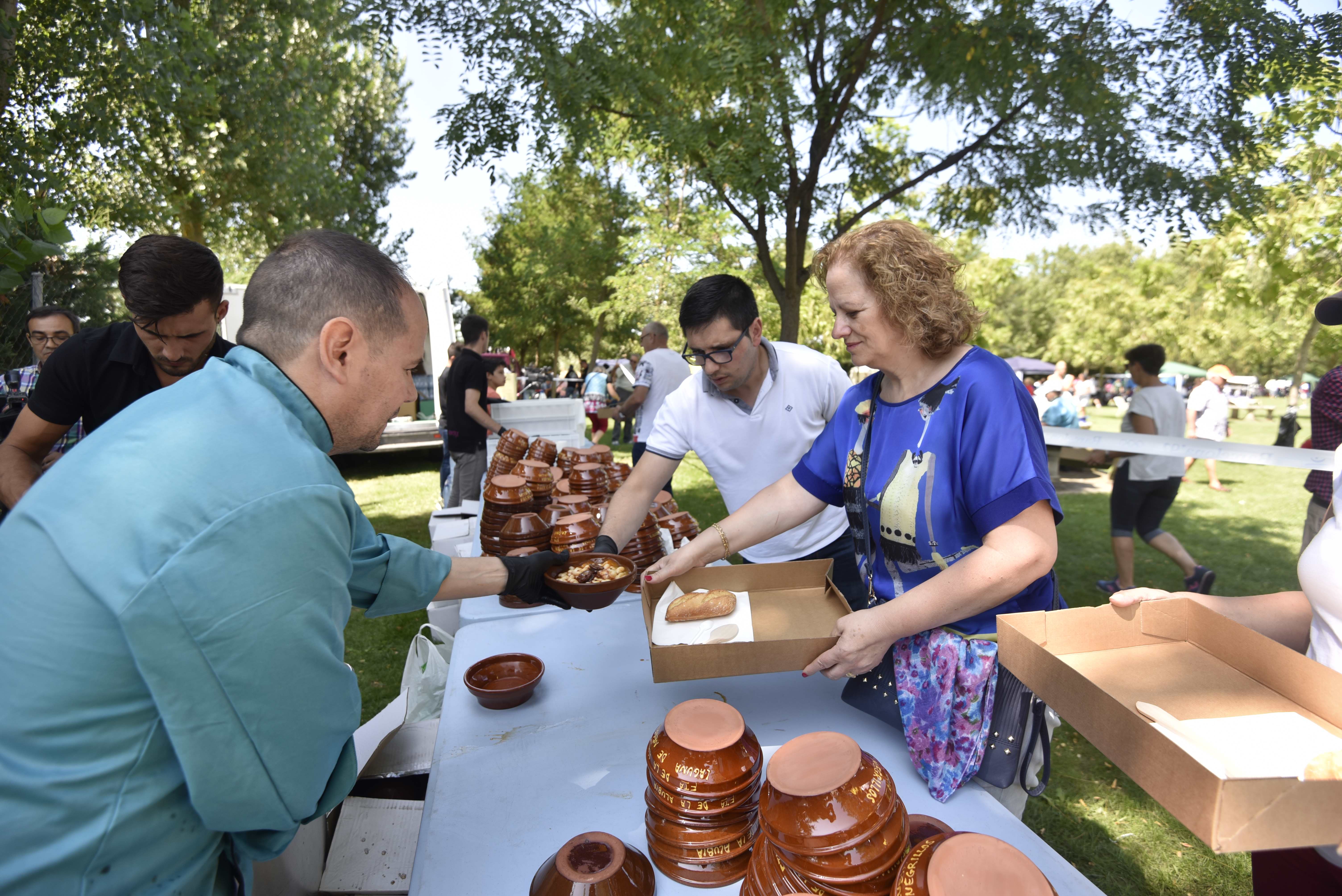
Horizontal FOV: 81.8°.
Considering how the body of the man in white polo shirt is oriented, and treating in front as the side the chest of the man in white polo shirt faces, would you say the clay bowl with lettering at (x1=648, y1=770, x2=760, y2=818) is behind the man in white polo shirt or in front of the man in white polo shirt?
in front

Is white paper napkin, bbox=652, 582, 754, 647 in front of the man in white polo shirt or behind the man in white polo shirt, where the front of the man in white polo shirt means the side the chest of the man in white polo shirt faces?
in front

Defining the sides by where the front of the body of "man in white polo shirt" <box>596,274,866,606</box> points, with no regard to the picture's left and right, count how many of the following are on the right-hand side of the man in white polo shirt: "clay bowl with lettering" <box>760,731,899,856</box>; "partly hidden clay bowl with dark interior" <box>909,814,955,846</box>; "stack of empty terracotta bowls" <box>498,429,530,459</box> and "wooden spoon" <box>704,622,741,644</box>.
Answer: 1

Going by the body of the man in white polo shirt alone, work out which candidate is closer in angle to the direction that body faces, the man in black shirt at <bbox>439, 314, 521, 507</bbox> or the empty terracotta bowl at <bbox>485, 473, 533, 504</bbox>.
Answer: the empty terracotta bowl

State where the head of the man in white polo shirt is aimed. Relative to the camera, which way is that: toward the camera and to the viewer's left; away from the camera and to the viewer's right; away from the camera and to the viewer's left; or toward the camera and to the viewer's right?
toward the camera and to the viewer's left

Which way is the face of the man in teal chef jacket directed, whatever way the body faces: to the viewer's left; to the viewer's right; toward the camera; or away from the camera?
to the viewer's right

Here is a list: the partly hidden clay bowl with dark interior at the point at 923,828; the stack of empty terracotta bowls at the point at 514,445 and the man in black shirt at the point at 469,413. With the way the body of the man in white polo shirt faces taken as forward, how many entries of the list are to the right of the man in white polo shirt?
2

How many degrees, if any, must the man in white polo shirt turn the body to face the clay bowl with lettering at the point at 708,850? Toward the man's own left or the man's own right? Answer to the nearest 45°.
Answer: approximately 45° to the man's own left

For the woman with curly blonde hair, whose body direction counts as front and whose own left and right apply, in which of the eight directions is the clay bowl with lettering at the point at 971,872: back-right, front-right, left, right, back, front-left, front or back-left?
front-left

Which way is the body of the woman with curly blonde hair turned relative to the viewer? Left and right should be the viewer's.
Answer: facing the viewer and to the left of the viewer

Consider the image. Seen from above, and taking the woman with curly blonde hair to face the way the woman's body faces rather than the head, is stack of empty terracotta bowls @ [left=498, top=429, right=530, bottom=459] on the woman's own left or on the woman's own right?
on the woman's own right

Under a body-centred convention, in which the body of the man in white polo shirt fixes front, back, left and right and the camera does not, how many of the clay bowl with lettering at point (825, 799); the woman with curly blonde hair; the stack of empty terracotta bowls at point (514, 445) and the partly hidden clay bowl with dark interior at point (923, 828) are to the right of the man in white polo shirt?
1

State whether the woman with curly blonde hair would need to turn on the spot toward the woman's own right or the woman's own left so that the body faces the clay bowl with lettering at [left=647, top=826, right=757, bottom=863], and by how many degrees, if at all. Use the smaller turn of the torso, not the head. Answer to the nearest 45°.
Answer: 0° — they already face it

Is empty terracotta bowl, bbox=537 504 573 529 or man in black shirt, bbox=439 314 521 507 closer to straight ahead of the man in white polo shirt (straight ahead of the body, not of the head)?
the empty terracotta bowl

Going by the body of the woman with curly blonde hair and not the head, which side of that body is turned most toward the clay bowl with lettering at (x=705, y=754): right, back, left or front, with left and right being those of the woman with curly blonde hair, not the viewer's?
front
